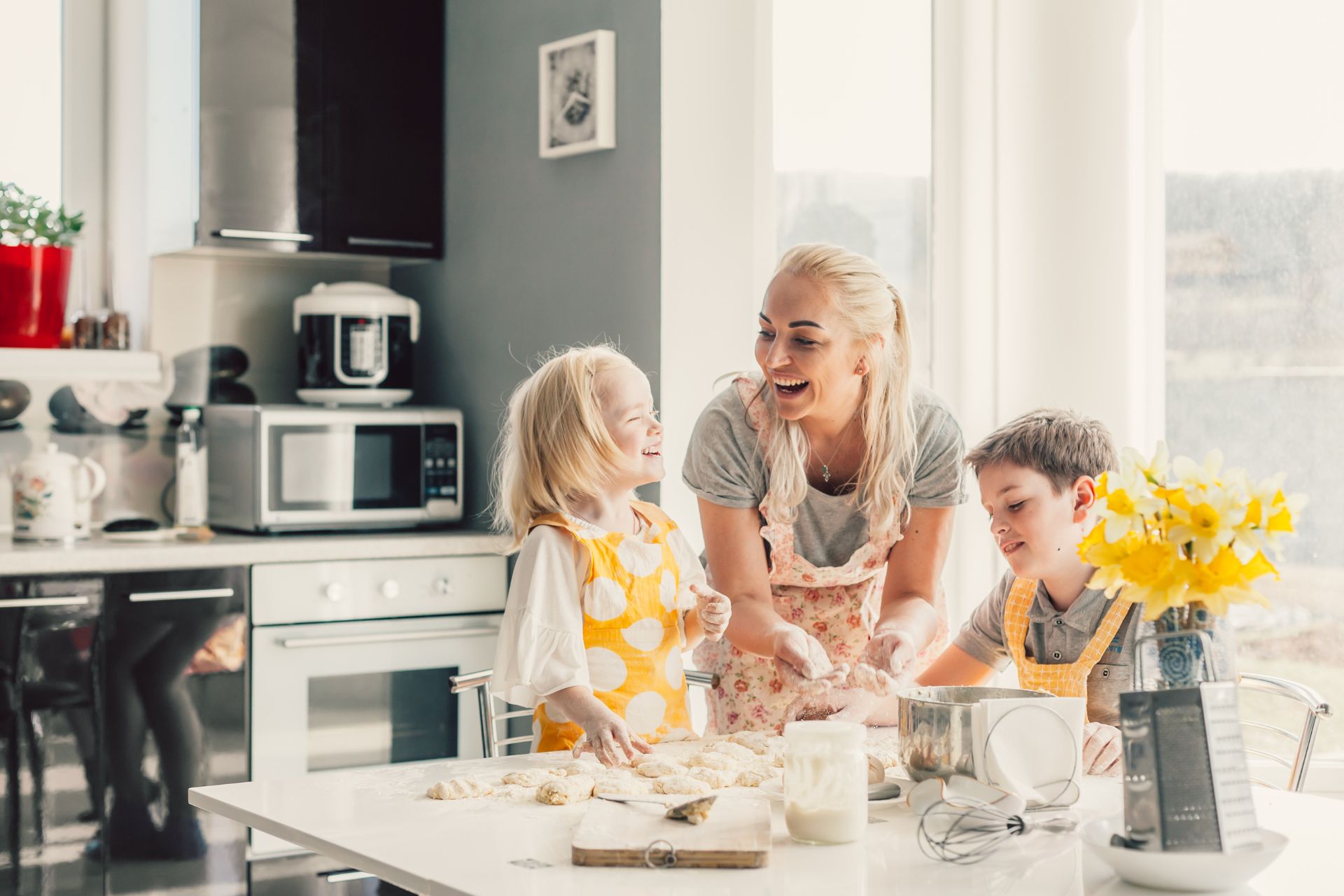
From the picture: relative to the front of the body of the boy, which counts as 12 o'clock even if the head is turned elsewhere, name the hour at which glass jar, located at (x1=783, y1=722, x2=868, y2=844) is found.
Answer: The glass jar is roughly at 11 o'clock from the boy.

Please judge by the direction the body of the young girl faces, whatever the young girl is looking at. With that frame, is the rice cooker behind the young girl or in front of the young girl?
behind

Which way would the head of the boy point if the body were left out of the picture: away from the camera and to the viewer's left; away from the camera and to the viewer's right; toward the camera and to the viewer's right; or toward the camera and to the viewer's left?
toward the camera and to the viewer's left

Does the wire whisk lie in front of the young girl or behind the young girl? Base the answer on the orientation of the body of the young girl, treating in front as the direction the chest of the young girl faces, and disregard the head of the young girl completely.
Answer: in front

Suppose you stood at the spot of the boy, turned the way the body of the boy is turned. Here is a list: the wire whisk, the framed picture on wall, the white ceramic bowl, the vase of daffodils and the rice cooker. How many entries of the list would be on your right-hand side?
2

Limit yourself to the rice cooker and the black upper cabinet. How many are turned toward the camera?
2

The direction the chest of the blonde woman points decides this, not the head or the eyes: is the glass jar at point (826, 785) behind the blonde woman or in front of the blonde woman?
in front

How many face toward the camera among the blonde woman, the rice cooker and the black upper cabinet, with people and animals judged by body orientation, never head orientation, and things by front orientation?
3

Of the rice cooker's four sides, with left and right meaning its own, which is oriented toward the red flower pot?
right

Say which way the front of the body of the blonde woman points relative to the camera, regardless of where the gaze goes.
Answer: toward the camera

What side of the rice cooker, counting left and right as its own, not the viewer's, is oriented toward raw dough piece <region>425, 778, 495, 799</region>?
front

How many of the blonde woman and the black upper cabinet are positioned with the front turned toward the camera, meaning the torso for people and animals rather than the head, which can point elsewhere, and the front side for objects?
2

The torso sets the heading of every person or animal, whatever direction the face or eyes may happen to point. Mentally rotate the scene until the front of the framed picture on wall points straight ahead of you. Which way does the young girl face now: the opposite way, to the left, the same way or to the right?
to the left

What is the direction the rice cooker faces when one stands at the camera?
facing the viewer

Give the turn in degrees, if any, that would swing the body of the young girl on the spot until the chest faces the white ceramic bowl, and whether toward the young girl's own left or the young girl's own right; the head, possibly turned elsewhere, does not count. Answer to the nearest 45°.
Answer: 0° — they already face it

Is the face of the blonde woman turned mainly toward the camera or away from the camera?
toward the camera

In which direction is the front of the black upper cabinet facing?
toward the camera

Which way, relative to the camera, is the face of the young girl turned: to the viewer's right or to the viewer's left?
to the viewer's right
